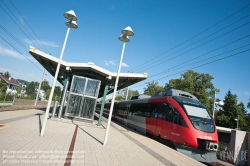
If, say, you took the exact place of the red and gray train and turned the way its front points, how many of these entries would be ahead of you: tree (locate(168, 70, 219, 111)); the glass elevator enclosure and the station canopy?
0

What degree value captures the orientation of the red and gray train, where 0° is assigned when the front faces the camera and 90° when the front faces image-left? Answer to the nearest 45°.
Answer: approximately 315°

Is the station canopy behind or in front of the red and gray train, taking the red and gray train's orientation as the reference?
behind

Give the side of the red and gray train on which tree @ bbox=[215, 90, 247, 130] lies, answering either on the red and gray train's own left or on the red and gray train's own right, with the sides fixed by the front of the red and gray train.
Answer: on the red and gray train's own left

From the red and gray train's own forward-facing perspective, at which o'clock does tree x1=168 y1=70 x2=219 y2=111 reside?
The tree is roughly at 8 o'clock from the red and gray train.
